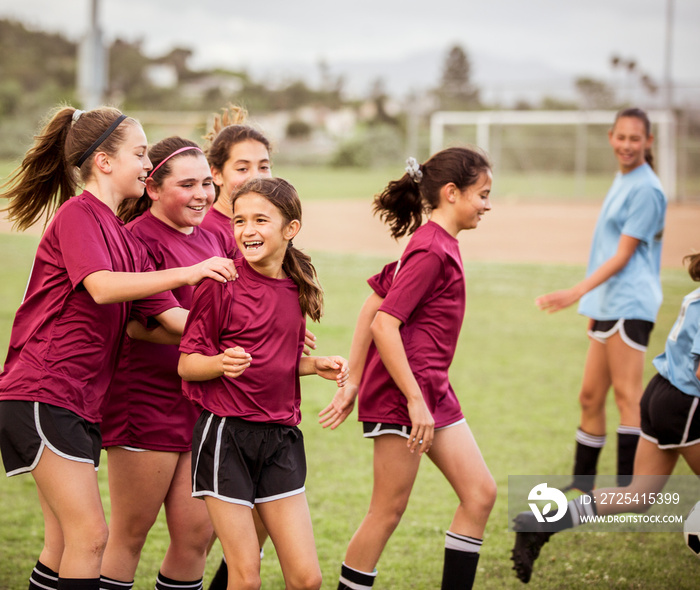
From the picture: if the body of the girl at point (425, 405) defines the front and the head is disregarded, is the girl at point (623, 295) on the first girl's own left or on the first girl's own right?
on the first girl's own left

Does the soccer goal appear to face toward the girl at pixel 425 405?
yes

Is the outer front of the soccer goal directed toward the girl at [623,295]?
yes

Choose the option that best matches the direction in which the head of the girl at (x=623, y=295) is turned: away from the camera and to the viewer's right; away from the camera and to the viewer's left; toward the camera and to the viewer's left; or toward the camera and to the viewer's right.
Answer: toward the camera and to the viewer's left

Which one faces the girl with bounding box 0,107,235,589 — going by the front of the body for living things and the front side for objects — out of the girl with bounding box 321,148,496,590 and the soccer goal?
the soccer goal

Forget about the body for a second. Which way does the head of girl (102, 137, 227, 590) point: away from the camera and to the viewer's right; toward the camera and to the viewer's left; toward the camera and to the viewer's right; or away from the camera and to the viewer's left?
toward the camera and to the viewer's right

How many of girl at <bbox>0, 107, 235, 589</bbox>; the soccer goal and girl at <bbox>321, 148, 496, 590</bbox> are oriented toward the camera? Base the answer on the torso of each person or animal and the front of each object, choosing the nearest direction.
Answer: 1

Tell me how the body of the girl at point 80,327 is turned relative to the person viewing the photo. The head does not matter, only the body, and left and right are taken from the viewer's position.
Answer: facing to the right of the viewer

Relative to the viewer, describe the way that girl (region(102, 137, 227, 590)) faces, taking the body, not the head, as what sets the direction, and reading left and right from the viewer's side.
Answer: facing the viewer and to the right of the viewer

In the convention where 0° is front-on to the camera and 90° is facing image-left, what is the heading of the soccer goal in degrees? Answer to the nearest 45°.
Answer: approximately 0°

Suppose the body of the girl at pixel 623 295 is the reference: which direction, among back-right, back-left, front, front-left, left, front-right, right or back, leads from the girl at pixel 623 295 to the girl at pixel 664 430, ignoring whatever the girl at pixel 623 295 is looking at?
front-left

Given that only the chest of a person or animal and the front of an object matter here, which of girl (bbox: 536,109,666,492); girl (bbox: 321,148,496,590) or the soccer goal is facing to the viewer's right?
girl (bbox: 321,148,496,590)

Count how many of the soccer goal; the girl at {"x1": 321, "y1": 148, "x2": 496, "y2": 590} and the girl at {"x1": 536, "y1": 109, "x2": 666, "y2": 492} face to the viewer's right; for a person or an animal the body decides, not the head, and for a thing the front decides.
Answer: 1

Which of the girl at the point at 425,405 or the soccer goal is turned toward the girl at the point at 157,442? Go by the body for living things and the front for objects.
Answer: the soccer goal
